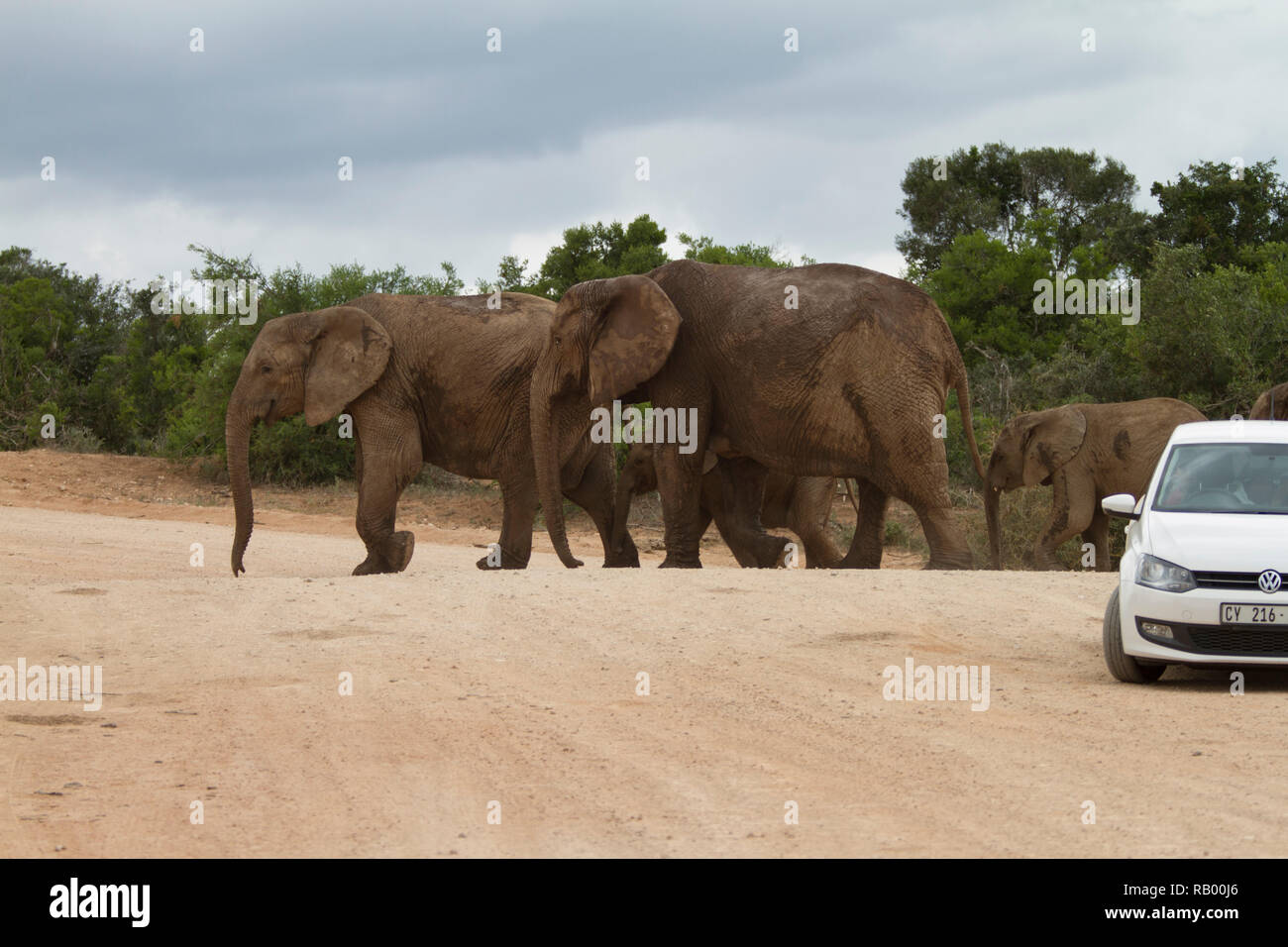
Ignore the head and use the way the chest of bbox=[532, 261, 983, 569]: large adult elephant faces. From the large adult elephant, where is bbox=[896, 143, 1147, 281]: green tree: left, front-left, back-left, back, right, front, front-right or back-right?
right

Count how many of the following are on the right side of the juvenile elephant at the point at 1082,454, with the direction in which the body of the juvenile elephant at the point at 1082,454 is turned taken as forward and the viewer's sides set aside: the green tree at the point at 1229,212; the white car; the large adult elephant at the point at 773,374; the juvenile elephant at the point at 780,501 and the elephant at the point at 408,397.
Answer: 1

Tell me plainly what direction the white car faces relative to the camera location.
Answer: facing the viewer

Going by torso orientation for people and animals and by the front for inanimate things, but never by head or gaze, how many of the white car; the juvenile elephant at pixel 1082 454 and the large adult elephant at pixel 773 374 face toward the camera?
1

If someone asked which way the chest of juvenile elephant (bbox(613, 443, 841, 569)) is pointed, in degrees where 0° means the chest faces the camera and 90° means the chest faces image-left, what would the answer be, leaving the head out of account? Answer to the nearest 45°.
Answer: approximately 90°

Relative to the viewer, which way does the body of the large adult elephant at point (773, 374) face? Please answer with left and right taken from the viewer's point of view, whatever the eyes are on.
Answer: facing to the left of the viewer

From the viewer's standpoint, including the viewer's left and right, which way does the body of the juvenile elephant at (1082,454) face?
facing to the left of the viewer

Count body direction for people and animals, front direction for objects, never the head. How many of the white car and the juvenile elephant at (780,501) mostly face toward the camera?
1

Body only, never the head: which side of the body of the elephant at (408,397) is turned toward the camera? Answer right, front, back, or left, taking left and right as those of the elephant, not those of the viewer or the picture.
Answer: left

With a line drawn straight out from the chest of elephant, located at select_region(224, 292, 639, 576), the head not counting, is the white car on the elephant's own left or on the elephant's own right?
on the elephant's own left

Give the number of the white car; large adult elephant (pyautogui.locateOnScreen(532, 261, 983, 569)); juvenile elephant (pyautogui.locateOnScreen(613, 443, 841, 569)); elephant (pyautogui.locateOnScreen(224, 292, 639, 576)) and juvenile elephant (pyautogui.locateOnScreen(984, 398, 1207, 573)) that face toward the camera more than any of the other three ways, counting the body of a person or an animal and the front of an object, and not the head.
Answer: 1

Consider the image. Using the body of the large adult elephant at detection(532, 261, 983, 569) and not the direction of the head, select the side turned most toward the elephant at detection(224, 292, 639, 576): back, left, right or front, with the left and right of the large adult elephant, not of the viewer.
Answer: front
